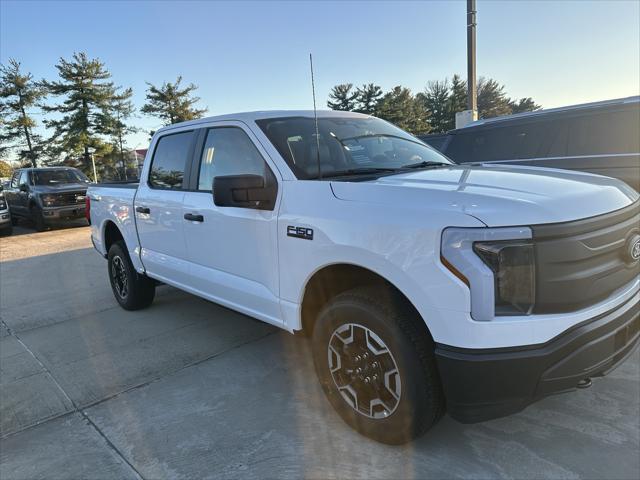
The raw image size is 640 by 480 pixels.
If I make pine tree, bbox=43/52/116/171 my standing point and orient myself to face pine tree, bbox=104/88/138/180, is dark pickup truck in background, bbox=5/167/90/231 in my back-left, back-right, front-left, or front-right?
back-right

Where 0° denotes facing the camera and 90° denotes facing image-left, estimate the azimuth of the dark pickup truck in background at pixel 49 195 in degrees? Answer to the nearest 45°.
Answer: approximately 315°

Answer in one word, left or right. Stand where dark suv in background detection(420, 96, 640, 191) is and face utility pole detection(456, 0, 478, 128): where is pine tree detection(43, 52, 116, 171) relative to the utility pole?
left

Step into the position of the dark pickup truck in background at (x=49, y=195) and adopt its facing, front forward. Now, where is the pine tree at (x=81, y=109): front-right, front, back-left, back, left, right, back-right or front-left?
back-left

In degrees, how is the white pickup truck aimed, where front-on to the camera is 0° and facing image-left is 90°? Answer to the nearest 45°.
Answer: approximately 315°

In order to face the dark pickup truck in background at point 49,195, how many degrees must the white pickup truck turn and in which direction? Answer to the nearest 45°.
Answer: approximately 180°

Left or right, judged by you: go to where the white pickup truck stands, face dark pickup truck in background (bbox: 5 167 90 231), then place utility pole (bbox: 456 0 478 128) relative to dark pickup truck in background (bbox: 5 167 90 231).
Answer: right
